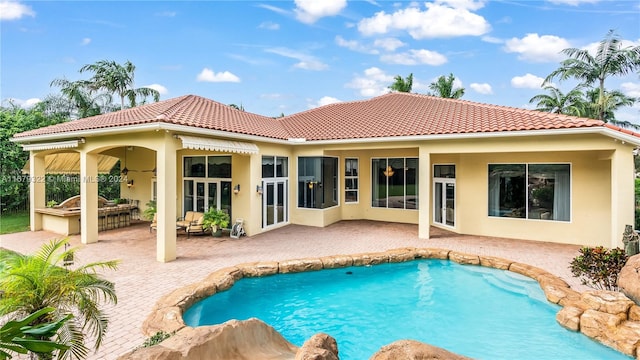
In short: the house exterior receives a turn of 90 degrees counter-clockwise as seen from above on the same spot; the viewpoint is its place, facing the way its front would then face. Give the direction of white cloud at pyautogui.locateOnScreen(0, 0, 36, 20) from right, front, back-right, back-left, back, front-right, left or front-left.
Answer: back

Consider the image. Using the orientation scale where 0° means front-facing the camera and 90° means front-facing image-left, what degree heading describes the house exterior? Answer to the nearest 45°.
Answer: approximately 0°

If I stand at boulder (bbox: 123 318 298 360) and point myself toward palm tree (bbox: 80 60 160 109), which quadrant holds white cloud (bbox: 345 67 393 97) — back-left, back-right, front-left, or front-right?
front-right

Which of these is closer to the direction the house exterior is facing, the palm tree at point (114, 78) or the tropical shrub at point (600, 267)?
the tropical shrub
